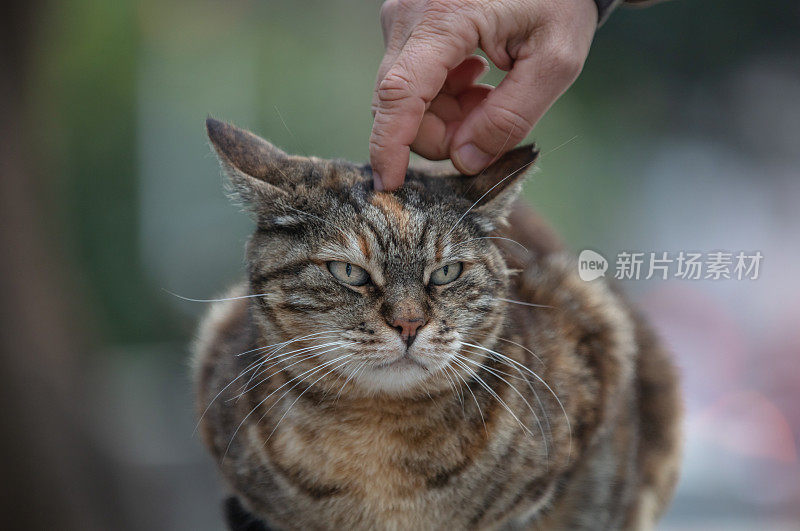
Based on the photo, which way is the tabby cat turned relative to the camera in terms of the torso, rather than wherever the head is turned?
toward the camera

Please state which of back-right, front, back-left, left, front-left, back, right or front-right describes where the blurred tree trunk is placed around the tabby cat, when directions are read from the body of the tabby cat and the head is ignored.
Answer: right
